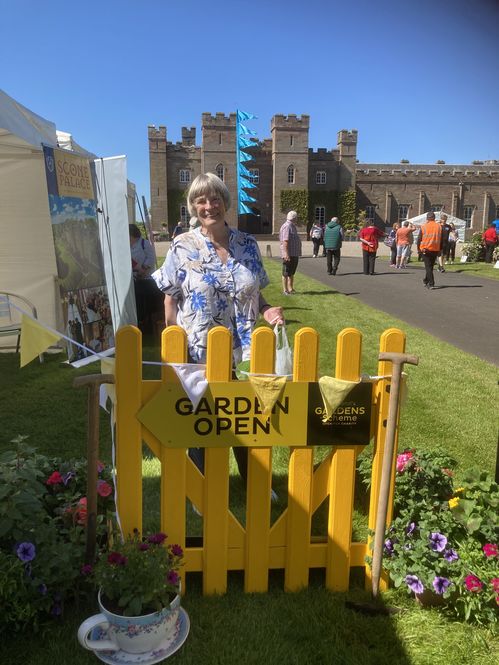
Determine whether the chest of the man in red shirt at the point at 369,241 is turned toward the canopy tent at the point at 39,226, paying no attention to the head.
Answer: no

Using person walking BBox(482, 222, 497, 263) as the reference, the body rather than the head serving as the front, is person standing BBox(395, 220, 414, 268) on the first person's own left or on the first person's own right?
on the first person's own left

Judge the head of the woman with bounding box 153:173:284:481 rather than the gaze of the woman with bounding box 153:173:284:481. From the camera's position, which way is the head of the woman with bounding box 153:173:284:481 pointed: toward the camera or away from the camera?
toward the camera

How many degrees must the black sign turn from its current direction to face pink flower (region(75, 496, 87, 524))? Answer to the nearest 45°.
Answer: approximately 90° to its right

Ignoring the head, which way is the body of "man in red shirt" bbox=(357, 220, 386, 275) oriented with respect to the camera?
away from the camera

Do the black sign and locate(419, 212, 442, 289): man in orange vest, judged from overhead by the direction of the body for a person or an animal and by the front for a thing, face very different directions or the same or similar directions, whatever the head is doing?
very different directions

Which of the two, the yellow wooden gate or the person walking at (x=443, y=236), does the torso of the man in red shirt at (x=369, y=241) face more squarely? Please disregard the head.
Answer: the person walking

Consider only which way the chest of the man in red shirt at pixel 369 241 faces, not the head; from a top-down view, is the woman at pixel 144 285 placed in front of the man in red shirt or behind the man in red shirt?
behind

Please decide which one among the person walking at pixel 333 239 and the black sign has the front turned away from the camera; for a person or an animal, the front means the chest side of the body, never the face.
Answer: the person walking

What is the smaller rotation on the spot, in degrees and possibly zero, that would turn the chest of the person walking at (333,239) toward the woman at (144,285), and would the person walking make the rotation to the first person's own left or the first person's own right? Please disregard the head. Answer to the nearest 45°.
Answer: approximately 180°

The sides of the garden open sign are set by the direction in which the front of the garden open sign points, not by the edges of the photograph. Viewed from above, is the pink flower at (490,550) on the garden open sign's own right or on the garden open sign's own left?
on the garden open sign's own left

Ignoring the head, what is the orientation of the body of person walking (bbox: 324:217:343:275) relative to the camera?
away from the camera

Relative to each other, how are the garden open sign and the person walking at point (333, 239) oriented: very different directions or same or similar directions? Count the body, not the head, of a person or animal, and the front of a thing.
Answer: very different directions

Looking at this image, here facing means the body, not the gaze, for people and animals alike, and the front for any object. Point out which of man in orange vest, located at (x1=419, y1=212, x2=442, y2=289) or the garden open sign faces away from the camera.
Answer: the man in orange vest

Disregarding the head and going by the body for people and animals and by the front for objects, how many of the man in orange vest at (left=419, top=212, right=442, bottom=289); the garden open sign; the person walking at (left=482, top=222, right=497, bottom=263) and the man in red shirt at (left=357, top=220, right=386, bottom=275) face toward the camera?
1

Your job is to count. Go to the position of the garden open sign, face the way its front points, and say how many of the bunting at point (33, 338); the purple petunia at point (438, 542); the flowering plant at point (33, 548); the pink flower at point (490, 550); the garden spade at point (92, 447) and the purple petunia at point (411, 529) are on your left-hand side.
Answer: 3

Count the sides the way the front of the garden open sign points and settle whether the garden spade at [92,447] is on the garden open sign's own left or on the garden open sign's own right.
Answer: on the garden open sign's own right

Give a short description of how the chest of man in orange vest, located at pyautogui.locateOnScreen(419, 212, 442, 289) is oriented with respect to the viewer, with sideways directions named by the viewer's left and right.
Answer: facing away from the viewer
